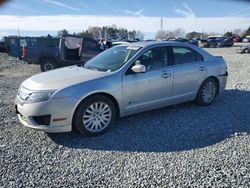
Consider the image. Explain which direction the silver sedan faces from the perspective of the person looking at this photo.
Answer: facing the viewer and to the left of the viewer

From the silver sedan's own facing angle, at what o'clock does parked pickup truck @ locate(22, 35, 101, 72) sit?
The parked pickup truck is roughly at 4 o'clock from the silver sedan.
